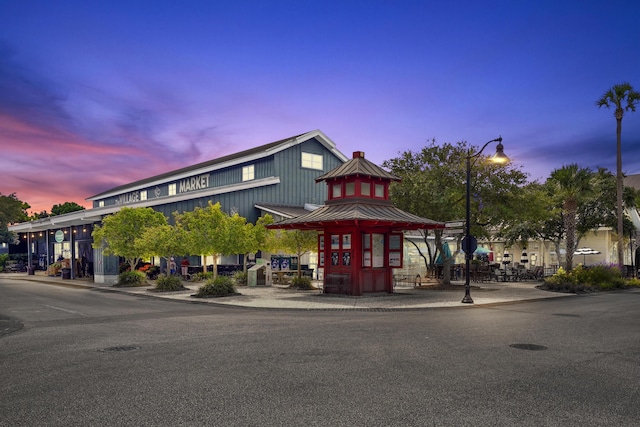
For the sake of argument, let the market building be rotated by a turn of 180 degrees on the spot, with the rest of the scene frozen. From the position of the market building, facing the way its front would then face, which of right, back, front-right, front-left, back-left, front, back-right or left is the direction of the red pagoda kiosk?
back-right

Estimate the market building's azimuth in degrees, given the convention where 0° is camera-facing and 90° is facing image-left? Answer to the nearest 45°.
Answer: approximately 45°

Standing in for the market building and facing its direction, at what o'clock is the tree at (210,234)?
The tree is roughly at 11 o'clock from the market building.
